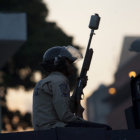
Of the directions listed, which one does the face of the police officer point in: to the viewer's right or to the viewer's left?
to the viewer's right

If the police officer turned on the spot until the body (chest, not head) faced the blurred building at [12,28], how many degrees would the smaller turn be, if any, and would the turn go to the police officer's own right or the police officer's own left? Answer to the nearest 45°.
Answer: approximately 90° to the police officer's own left

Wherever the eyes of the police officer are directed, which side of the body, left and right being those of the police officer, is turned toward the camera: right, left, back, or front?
right
